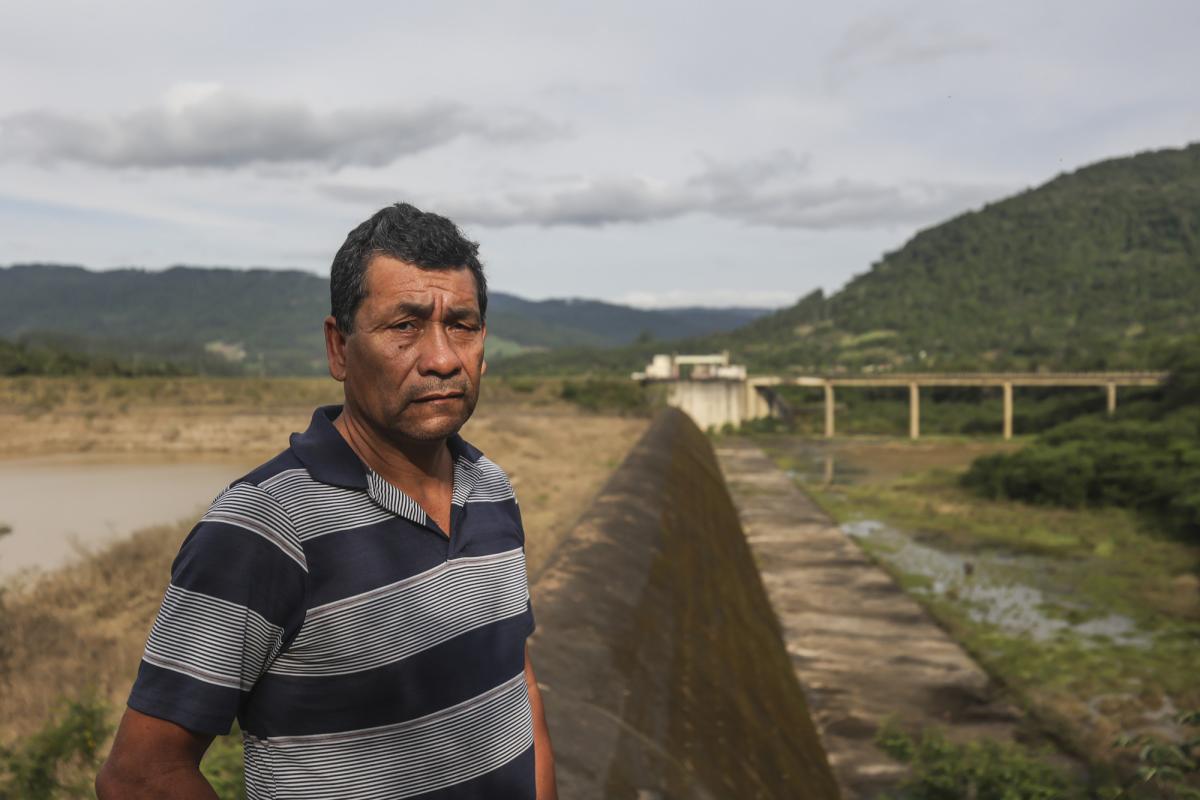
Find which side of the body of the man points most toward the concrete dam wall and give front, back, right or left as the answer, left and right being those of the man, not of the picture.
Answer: left

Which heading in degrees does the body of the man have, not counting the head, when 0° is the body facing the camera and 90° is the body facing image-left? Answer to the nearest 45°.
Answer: approximately 315°
